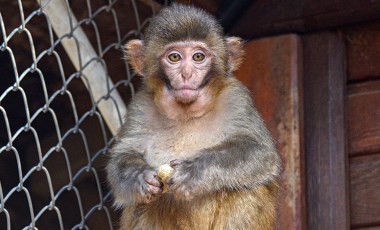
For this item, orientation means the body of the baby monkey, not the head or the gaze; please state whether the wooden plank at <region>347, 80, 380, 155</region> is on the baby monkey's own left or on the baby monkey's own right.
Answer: on the baby monkey's own left

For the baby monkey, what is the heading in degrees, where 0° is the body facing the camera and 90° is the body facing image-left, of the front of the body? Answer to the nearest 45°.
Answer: approximately 0°

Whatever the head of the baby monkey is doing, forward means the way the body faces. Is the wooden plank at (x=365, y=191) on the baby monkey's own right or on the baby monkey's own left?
on the baby monkey's own left

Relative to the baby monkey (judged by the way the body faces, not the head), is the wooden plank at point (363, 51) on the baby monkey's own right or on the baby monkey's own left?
on the baby monkey's own left
